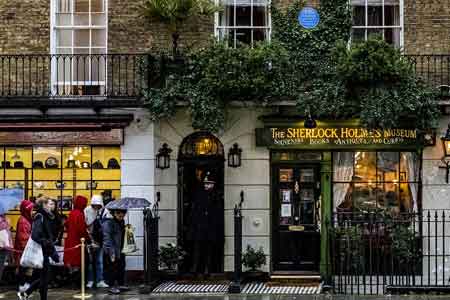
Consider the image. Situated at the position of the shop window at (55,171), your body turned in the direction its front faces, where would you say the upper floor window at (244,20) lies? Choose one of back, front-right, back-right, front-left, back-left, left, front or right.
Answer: left

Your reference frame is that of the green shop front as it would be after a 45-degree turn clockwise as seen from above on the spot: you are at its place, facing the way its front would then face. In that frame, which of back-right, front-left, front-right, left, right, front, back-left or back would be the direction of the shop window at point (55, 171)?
front-right

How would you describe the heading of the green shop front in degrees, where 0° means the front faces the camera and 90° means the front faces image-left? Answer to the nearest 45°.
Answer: approximately 0°

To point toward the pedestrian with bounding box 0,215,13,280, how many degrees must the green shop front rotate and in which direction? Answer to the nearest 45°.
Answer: approximately 45° to its right
